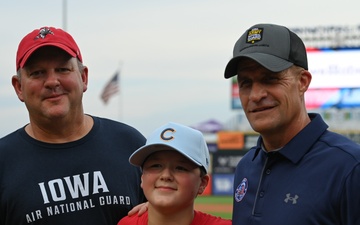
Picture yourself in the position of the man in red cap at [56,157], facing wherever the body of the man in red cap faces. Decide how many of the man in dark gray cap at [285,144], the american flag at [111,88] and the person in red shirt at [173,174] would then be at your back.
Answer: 1

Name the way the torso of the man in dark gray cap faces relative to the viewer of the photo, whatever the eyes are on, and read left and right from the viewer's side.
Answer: facing the viewer and to the left of the viewer

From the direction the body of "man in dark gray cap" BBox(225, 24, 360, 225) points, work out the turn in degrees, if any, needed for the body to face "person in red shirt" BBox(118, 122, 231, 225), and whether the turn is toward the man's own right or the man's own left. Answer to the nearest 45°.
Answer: approximately 45° to the man's own right

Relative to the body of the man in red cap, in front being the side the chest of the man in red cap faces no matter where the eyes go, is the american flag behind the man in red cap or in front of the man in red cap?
behind

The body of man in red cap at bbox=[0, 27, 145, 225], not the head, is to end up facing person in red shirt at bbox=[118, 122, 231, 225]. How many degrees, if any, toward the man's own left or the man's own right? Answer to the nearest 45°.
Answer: approximately 45° to the man's own left

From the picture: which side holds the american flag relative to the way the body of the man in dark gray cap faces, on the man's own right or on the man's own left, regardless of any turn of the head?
on the man's own right

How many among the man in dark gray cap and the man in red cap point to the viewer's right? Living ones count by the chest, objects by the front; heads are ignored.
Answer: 0

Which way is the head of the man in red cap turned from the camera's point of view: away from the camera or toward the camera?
toward the camera

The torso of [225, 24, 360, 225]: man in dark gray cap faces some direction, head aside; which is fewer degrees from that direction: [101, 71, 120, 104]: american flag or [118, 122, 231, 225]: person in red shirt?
the person in red shirt

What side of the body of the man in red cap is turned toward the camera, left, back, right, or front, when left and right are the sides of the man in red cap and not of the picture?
front

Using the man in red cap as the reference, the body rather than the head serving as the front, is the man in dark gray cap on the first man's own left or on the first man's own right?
on the first man's own left
